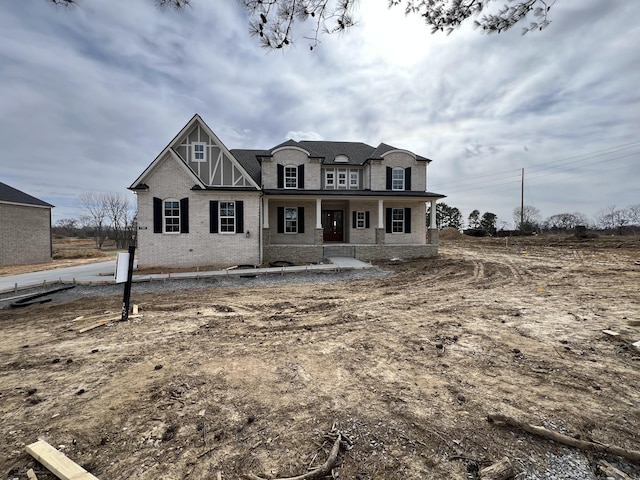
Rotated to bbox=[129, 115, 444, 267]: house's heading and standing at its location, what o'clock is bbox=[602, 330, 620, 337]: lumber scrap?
The lumber scrap is roughly at 11 o'clock from the house.

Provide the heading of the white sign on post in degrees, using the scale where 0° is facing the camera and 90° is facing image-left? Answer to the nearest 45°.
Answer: approximately 0°

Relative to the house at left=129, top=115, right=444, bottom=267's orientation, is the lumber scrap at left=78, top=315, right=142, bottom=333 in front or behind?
in front

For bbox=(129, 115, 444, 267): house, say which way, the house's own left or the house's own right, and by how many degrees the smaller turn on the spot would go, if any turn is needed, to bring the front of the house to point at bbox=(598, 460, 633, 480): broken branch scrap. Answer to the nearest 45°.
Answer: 0° — it already faces it

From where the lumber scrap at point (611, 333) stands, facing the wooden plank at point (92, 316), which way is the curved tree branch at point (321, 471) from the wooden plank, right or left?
left

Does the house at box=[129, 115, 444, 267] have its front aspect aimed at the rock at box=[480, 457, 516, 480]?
yes

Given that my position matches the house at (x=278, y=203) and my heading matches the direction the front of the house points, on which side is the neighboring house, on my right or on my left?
on my right

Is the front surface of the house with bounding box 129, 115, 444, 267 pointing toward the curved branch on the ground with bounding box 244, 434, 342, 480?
yes

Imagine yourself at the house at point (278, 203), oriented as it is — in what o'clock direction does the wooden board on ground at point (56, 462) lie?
The wooden board on ground is roughly at 12 o'clock from the house.

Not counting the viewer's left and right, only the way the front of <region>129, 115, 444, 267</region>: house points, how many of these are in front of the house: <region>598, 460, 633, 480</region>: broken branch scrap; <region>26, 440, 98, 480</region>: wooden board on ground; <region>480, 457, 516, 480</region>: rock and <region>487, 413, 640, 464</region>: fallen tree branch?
4
